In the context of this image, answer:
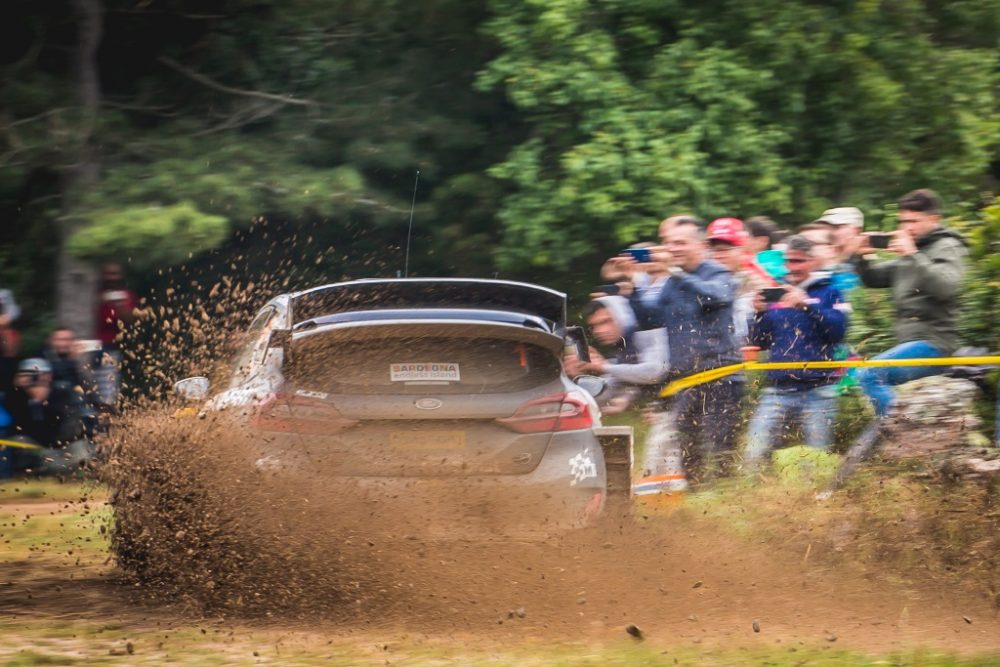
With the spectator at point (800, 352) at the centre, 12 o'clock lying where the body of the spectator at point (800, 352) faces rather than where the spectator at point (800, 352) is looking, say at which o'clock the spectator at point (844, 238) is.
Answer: the spectator at point (844, 238) is roughly at 5 o'clock from the spectator at point (800, 352).

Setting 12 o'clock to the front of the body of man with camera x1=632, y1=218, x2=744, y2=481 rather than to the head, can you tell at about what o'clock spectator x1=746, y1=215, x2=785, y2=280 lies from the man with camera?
The spectator is roughly at 5 o'clock from the man with camera.

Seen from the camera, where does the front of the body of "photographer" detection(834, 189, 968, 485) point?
to the viewer's left

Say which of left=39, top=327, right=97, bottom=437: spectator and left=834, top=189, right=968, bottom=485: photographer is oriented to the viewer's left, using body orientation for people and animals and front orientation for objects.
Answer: the photographer

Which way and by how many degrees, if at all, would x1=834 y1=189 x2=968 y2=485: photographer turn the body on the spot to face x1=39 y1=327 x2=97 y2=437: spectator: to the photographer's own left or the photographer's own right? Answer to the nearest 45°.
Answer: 0° — they already face them
